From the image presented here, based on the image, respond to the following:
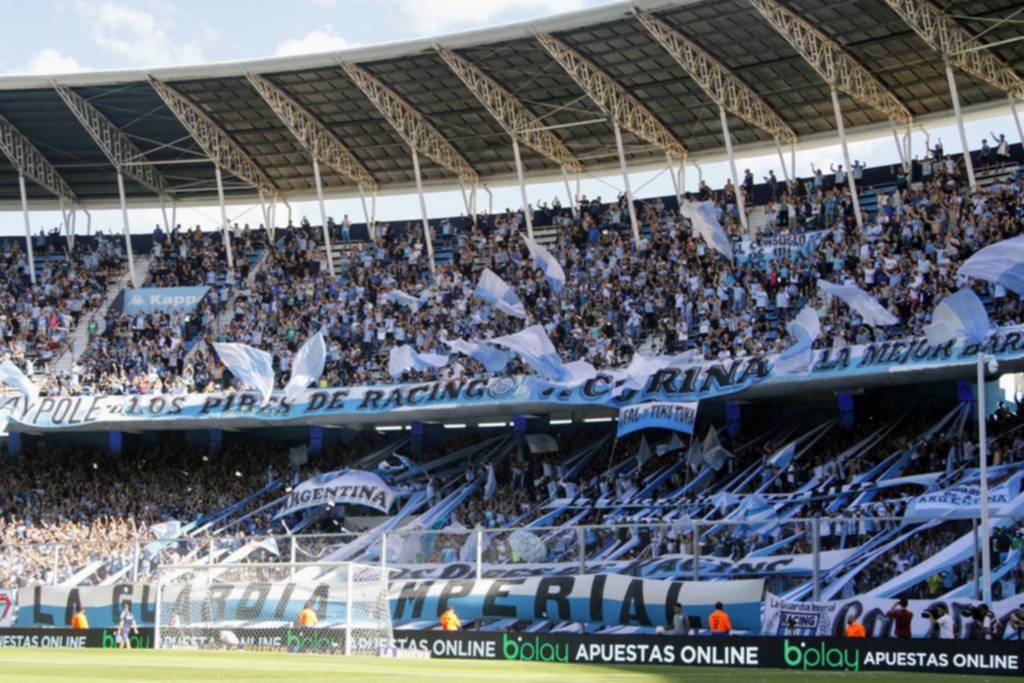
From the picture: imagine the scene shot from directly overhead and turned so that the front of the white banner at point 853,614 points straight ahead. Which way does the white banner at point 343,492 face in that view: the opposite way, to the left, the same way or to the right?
the same way

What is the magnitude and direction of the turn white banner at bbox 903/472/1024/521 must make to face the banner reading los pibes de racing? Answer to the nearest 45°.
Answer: approximately 135° to its right

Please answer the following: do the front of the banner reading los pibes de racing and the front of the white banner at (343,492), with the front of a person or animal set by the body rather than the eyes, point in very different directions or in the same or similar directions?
same or similar directions

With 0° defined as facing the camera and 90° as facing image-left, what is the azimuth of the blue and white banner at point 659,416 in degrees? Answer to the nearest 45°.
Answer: approximately 0°

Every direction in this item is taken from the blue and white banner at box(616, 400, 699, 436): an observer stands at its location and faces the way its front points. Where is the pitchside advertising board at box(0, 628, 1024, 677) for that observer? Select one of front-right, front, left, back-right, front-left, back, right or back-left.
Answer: front

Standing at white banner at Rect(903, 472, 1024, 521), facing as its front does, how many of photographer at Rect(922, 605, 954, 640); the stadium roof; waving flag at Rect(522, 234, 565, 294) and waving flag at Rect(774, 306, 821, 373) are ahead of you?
1

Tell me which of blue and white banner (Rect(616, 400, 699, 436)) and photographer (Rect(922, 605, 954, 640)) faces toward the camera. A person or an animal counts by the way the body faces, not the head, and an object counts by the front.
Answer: the blue and white banner

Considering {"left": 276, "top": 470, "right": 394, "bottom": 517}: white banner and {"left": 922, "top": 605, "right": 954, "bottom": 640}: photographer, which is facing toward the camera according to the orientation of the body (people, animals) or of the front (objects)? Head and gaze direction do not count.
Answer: the white banner

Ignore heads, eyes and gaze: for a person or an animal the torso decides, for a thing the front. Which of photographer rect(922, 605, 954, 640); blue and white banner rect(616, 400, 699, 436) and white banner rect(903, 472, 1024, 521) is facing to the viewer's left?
the photographer

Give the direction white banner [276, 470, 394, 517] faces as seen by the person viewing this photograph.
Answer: facing the viewer

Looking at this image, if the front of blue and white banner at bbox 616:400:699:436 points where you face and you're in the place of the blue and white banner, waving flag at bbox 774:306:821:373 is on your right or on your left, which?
on your left

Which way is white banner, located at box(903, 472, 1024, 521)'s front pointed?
toward the camera

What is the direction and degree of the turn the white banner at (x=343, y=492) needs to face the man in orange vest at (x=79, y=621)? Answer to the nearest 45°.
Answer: approximately 45° to its right
